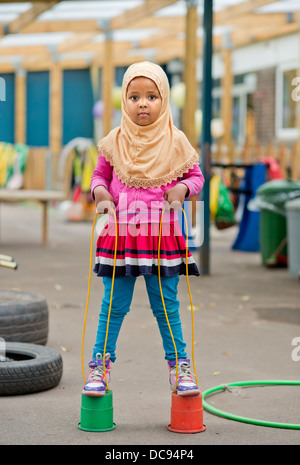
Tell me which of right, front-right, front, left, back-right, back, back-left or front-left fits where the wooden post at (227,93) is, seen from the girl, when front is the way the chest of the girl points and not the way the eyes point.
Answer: back

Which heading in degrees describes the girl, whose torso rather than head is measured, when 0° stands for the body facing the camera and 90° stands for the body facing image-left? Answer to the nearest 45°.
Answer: approximately 0°

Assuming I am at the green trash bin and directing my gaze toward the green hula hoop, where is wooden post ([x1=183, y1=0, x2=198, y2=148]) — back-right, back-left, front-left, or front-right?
back-right

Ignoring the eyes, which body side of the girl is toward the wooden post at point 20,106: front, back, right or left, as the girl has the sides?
back

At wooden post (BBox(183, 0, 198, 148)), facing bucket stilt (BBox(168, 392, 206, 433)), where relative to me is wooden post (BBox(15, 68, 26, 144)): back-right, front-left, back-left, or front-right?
back-right

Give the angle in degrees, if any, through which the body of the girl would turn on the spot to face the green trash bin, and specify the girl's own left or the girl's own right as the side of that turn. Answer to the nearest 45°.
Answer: approximately 180°

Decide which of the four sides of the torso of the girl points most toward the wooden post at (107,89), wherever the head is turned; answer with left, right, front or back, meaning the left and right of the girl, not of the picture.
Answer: back

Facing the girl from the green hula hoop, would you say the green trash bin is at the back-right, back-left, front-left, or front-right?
back-right

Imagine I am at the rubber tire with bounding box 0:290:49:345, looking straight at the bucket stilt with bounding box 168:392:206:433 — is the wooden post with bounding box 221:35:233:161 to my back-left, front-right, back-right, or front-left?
back-left

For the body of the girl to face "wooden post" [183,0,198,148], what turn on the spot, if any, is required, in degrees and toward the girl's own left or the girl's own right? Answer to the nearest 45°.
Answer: approximately 180°
